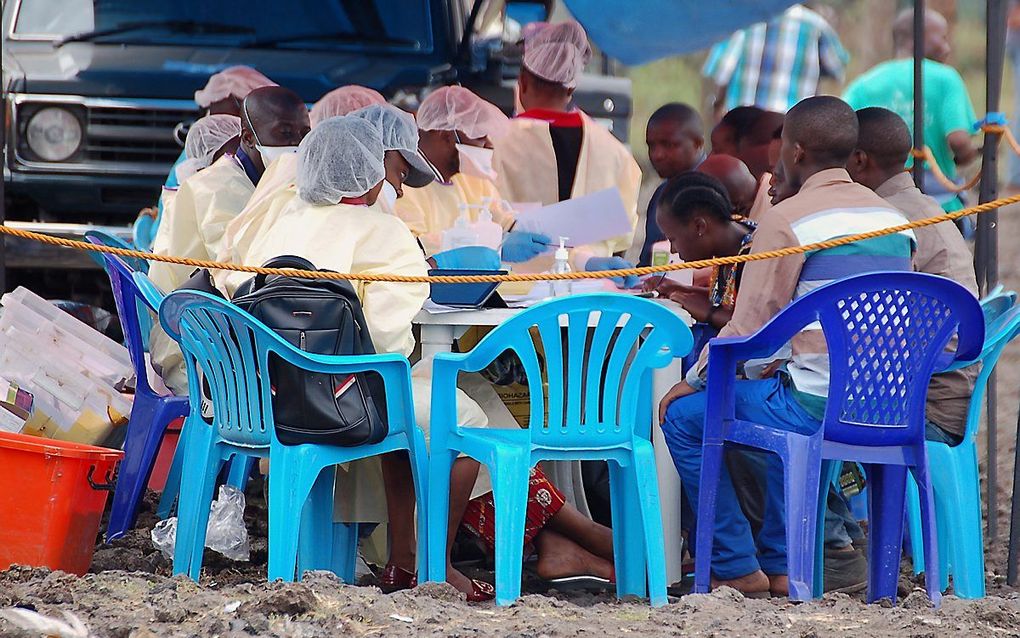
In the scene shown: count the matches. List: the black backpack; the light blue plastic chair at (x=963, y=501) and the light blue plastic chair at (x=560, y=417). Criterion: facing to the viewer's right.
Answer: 0

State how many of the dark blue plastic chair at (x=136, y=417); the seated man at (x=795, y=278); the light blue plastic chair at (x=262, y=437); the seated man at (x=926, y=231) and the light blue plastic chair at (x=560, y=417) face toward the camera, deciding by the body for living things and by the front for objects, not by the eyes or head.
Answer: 0

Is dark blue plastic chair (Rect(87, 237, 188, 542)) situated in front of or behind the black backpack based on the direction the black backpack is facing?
behind

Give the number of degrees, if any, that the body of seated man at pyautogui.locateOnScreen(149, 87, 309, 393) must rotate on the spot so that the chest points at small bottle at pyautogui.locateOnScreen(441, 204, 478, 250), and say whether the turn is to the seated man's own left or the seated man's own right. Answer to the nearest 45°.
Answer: approximately 45° to the seated man's own right

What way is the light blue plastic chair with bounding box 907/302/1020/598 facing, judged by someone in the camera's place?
facing away from the viewer and to the left of the viewer

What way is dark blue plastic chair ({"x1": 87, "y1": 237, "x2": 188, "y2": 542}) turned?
to the viewer's right

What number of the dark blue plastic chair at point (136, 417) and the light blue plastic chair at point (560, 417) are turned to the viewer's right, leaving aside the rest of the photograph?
1

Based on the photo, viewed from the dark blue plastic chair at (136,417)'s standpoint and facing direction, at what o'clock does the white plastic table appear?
The white plastic table is roughly at 1 o'clock from the dark blue plastic chair.

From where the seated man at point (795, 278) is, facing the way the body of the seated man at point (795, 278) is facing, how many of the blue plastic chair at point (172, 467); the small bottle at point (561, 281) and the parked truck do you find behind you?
0

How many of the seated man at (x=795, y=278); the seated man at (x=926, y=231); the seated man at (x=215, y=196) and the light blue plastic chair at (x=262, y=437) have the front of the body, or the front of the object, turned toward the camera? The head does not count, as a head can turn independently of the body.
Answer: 0

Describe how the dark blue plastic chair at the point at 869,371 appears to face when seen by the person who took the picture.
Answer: facing away from the viewer and to the left of the viewer

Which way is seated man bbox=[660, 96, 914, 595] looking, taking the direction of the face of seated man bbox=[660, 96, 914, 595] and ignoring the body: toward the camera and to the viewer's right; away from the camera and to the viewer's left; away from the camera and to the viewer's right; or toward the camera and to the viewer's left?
away from the camera and to the viewer's left

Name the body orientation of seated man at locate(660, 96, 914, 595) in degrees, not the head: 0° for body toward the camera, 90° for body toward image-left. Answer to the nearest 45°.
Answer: approximately 135°

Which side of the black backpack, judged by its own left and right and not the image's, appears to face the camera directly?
front
